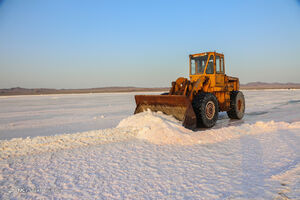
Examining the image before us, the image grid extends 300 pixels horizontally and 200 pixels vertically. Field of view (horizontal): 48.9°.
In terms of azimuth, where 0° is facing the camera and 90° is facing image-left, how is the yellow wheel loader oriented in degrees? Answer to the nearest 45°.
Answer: approximately 45°
